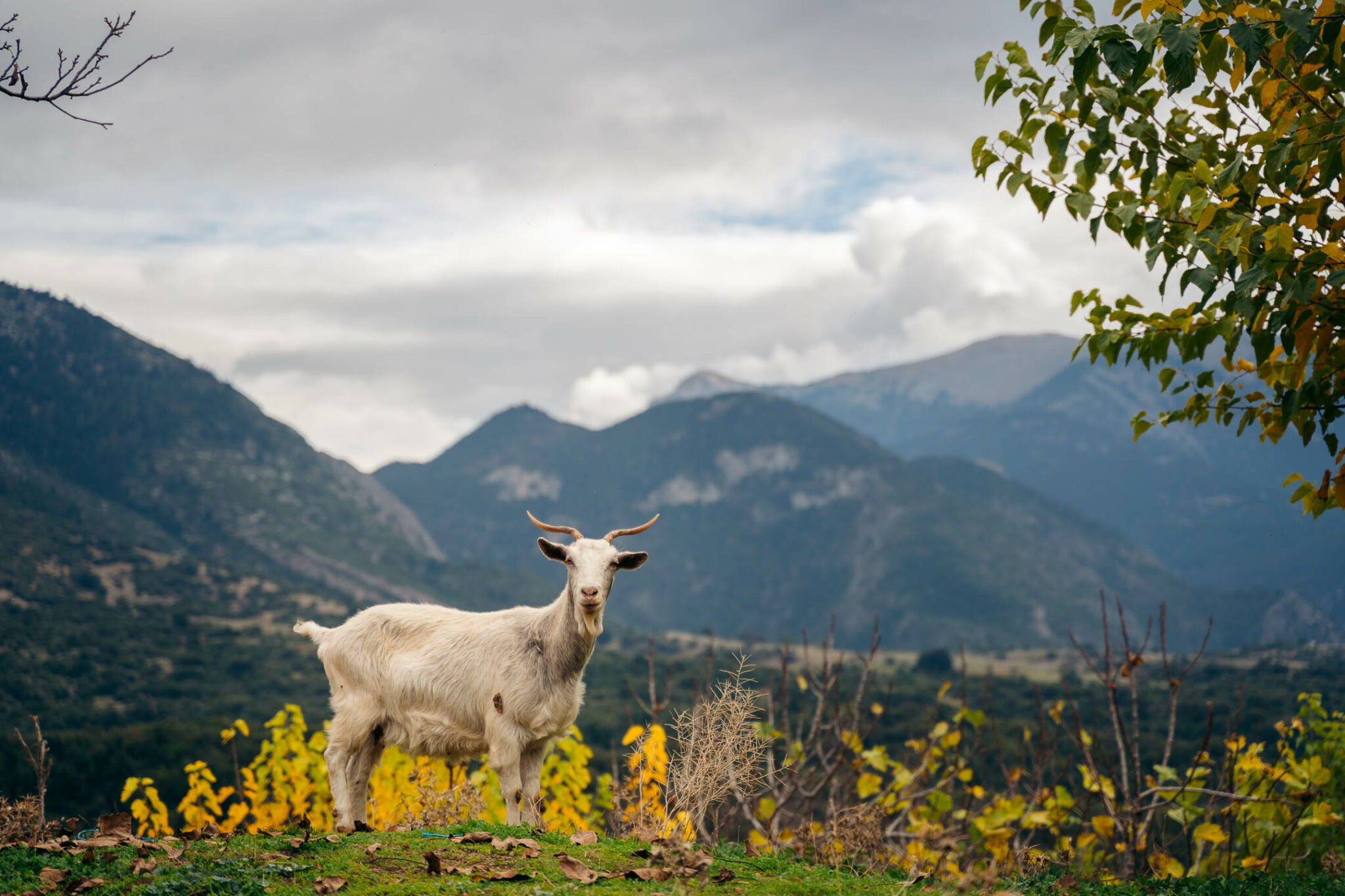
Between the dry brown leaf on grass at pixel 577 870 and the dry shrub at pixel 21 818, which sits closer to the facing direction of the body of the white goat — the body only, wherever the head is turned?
the dry brown leaf on grass

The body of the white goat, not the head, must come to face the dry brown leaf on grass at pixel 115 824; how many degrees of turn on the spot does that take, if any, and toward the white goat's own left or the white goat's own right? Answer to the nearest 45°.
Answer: approximately 135° to the white goat's own right

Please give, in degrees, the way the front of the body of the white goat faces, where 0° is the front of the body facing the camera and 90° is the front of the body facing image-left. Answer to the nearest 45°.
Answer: approximately 270°

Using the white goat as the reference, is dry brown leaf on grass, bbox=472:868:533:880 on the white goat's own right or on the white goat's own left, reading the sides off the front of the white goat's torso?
on the white goat's own right

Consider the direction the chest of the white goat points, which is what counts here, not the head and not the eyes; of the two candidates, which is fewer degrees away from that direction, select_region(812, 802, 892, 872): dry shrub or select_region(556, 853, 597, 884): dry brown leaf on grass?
the dry shrub

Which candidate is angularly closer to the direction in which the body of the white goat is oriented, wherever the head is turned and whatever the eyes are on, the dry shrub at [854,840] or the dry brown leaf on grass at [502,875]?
the dry shrub

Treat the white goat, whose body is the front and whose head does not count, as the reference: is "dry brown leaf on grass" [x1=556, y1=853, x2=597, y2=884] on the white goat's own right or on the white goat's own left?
on the white goat's own right

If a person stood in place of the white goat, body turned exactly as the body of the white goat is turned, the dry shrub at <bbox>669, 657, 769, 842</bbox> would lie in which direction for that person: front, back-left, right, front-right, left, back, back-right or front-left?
front-right

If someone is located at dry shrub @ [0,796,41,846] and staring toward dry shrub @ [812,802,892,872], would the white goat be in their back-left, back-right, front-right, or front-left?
front-left

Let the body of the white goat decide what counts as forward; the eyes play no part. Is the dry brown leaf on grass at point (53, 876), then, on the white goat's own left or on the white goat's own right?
on the white goat's own right
